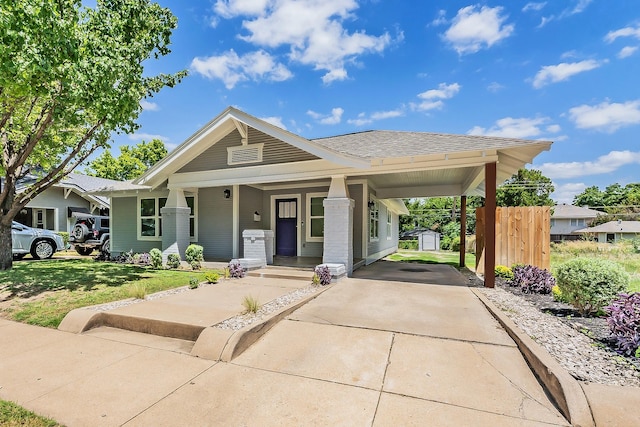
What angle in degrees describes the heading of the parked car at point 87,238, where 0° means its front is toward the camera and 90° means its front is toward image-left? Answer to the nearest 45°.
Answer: approximately 225°

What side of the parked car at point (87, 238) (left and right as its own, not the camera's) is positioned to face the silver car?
back

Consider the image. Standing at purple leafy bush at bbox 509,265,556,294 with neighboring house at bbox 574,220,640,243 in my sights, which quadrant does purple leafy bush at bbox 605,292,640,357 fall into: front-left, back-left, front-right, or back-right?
back-right

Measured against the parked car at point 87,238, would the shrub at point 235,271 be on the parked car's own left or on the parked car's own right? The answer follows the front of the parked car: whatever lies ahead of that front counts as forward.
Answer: on the parked car's own right
